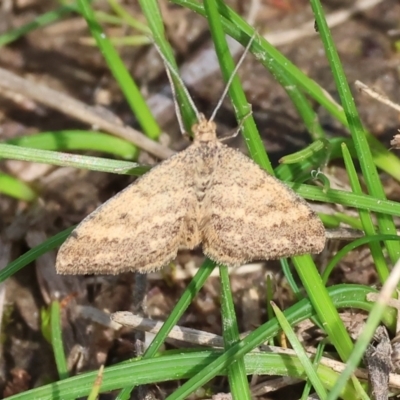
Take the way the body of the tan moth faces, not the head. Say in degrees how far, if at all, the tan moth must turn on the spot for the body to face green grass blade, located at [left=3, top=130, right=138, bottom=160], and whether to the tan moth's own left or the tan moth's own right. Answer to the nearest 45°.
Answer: approximately 45° to the tan moth's own left

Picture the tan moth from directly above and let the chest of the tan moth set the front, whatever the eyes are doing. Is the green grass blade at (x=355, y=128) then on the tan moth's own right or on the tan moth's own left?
on the tan moth's own right

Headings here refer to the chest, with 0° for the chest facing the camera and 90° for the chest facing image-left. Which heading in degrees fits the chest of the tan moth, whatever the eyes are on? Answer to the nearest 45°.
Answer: approximately 180°
